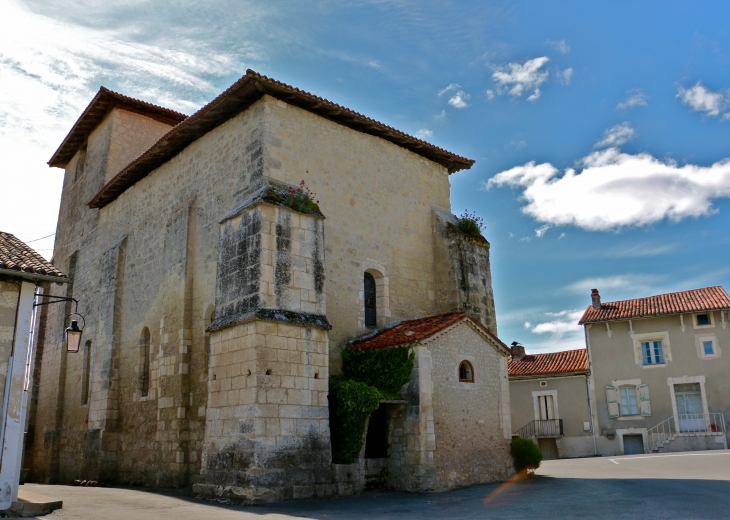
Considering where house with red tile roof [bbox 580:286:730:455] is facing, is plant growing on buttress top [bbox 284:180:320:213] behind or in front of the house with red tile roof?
in front

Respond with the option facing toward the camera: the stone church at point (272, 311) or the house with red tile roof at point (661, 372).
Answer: the house with red tile roof

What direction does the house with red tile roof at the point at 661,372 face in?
toward the camera

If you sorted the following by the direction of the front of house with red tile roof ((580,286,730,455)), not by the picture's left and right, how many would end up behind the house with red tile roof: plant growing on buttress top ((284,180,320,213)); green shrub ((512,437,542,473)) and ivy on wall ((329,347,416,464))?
0

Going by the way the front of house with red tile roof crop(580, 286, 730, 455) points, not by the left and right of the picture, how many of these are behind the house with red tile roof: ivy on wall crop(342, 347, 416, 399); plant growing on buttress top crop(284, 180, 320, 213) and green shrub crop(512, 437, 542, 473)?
0
